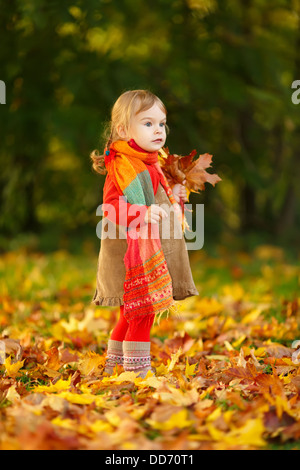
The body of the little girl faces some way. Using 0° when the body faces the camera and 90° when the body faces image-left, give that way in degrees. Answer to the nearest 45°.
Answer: approximately 315°
